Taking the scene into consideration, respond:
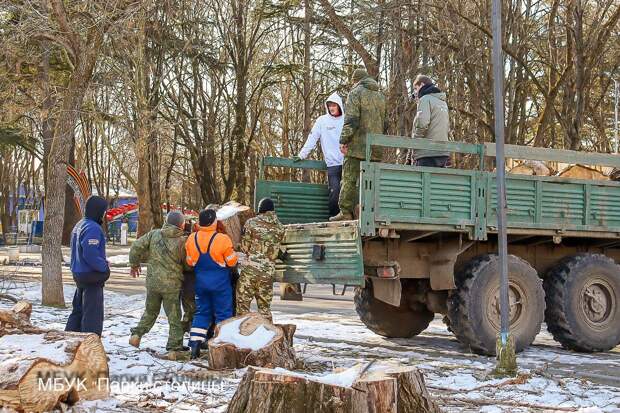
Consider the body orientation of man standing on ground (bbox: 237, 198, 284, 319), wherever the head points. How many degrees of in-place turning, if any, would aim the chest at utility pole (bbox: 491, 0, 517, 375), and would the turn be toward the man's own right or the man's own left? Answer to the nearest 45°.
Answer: approximately 135° to the man's own right

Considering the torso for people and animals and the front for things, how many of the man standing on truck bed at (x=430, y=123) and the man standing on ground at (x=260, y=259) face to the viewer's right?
0

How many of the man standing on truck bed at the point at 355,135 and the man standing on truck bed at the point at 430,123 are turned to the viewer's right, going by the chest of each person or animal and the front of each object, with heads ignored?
0

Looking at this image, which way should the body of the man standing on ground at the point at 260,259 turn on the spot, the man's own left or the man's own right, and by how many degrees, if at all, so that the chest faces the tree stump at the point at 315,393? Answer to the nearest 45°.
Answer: approximately 180°

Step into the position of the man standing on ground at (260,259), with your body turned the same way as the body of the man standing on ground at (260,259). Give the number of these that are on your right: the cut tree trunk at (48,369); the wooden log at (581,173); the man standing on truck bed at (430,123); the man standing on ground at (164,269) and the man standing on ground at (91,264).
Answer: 2

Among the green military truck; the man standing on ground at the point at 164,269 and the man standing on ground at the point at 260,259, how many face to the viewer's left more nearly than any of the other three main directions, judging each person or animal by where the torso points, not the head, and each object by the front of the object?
0

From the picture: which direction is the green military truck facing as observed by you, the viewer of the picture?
facing away from the viewer and to the right of the viewer

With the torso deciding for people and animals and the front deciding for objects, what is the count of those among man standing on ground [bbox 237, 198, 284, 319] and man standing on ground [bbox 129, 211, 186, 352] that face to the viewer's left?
0

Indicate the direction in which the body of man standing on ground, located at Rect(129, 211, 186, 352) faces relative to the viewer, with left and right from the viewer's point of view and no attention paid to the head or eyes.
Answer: facing away from the viewer and to the right of the viewer

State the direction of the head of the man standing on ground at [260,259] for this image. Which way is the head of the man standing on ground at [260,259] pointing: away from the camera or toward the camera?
away from the camera

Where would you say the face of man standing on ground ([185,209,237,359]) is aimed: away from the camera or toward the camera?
away from the camera

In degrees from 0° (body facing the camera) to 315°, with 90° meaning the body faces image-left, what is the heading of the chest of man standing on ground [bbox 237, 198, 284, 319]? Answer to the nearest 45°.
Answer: approximately 180°

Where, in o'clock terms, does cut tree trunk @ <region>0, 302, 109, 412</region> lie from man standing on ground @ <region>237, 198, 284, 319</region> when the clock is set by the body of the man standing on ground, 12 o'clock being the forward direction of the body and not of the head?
The cut tree trunk is roughly at 7 o'clock from the man standing on ground.

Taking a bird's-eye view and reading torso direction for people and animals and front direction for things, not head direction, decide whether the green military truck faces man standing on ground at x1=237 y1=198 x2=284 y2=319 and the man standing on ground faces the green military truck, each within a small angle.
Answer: no

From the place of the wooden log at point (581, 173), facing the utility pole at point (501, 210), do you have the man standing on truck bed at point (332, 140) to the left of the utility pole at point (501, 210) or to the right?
right
